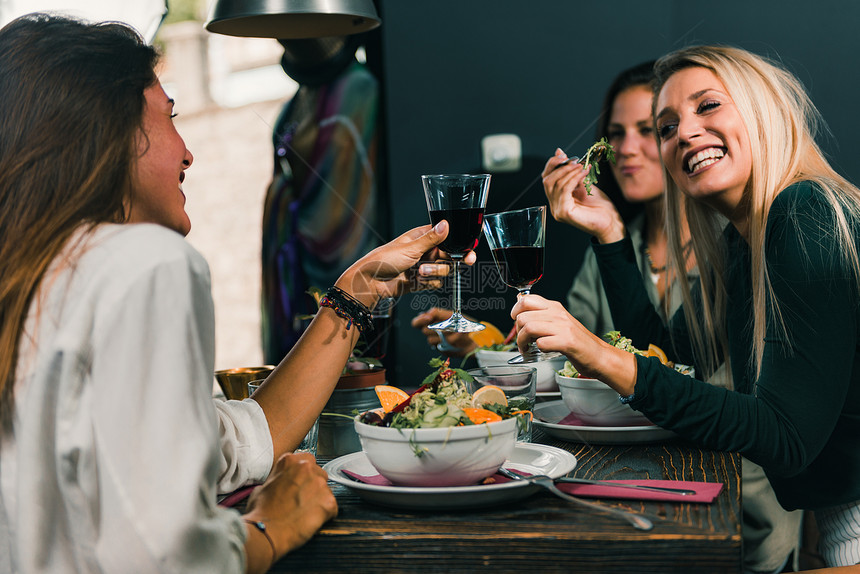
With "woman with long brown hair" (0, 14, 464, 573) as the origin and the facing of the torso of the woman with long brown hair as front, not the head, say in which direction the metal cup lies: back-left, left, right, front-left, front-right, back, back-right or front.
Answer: front-left

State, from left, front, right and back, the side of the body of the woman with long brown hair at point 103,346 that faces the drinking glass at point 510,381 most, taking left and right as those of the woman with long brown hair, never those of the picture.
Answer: front

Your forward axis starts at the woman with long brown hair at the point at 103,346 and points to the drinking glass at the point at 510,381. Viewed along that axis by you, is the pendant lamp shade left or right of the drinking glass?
left

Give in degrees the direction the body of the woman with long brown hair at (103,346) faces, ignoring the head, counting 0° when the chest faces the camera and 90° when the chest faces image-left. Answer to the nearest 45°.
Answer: approximately 225°

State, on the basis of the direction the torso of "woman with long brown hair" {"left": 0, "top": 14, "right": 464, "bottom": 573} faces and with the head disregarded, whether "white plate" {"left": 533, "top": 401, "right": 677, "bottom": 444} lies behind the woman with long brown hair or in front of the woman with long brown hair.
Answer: in front

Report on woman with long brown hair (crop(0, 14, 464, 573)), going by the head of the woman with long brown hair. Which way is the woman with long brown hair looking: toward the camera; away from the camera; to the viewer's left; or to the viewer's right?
to the viewer's right
